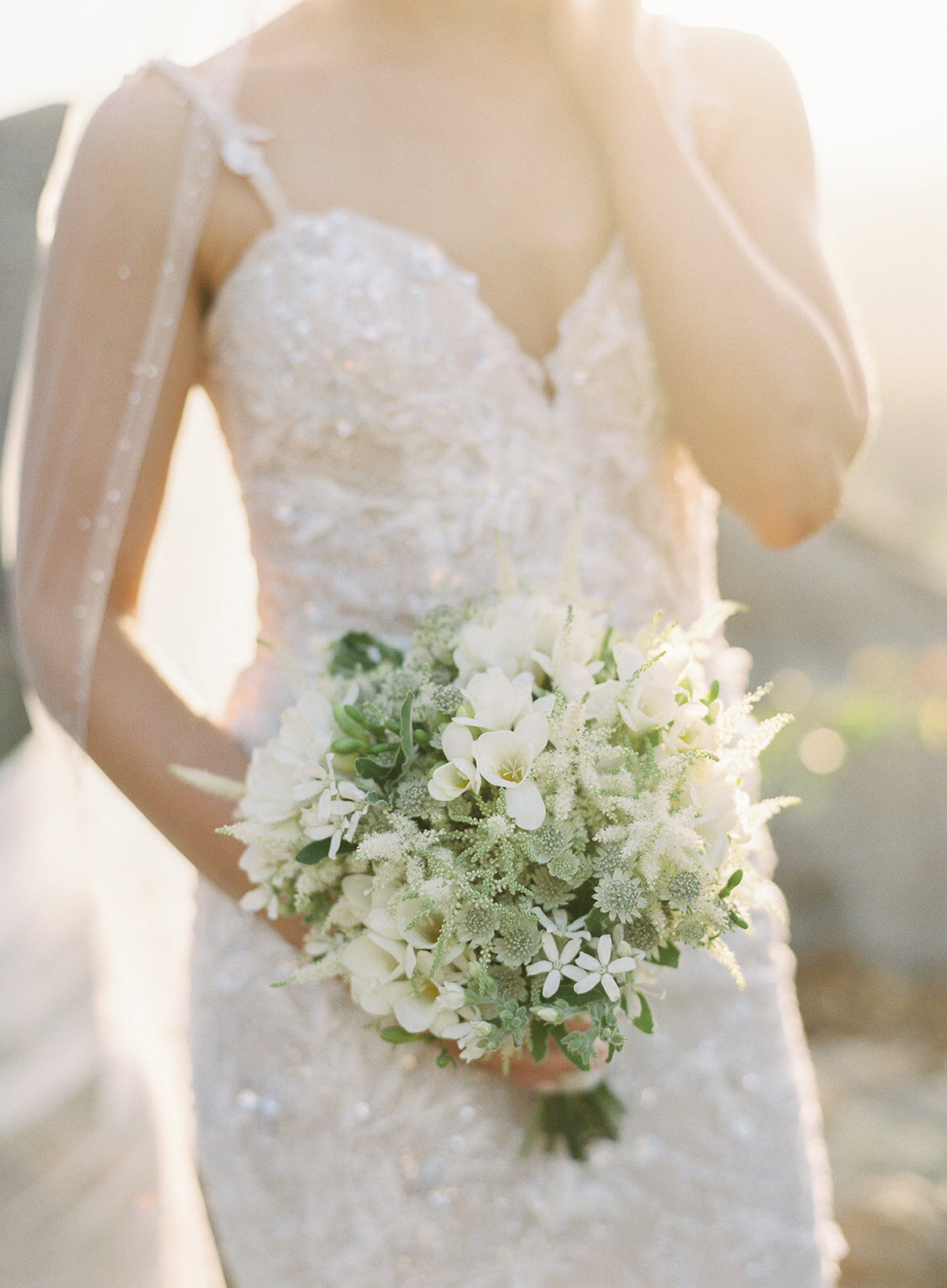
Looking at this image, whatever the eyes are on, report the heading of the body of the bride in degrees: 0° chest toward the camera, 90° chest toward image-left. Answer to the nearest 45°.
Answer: approximately 315°
